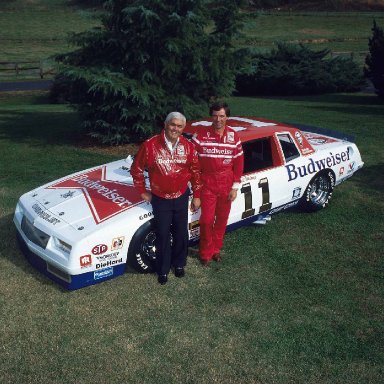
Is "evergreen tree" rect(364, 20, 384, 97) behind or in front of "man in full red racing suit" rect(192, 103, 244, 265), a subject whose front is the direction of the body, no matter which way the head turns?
behind

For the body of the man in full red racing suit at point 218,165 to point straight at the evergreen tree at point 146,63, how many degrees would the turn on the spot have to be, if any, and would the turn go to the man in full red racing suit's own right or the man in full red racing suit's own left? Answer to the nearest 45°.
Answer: approximately 180°

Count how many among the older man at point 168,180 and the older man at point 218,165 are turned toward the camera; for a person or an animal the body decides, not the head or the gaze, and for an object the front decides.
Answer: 2

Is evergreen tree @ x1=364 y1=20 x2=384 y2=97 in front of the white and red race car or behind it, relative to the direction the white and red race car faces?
behind

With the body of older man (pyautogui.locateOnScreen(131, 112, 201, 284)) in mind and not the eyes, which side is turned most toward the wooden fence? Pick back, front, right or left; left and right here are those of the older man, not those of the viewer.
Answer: back

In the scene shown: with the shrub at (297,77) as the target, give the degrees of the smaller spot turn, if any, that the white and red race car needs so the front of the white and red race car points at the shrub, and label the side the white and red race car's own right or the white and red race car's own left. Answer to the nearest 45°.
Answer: approximately 135° to the white and red race car's own right

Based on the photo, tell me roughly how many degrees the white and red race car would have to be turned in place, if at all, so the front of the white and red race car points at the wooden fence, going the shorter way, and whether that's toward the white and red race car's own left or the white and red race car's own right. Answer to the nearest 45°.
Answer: approximately 135° to the white and red race car's own right

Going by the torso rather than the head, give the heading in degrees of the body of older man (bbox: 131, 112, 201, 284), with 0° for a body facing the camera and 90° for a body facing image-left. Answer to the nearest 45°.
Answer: approximately 0°

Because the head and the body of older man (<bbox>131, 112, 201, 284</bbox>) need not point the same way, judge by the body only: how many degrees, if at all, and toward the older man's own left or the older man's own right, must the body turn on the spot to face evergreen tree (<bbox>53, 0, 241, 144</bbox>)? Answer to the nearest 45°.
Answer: approximately 180°

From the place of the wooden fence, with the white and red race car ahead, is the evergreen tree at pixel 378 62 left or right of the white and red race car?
left
